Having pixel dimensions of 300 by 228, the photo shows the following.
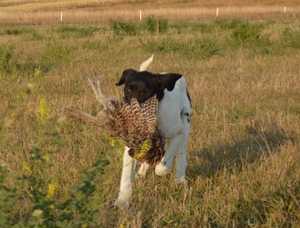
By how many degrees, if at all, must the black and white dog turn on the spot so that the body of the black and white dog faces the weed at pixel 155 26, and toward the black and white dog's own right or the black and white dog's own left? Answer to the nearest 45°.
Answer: approximately 135° to the black and white dog's own right

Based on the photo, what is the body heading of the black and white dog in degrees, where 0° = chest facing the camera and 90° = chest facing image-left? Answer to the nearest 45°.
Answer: approximately 45°

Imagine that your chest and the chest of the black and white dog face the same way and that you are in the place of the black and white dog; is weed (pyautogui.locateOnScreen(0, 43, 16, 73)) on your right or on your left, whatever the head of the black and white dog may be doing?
on your right
